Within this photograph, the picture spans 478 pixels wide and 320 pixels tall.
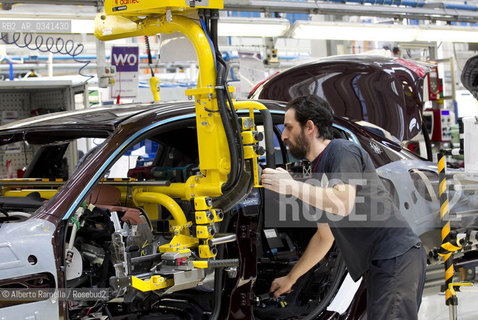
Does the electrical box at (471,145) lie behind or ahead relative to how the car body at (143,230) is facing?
behind

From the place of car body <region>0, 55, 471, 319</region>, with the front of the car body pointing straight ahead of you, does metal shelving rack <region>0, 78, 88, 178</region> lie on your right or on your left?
on your right

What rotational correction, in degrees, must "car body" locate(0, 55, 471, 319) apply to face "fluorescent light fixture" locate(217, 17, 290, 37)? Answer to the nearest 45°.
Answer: approximately 135° to its right

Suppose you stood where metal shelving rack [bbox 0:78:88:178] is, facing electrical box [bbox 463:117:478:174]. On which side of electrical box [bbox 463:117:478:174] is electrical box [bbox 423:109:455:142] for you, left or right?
left

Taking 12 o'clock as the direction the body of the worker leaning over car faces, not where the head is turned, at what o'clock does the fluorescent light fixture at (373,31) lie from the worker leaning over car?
The fluorescent light fixture is roughly at 3 o'clock from the worker leaning over car.

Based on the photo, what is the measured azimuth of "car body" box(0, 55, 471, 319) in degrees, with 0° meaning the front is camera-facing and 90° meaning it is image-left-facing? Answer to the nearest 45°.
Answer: approximately 45°

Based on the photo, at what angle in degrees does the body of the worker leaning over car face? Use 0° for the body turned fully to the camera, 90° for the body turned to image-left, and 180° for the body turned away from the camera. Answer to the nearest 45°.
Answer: approximately 90°

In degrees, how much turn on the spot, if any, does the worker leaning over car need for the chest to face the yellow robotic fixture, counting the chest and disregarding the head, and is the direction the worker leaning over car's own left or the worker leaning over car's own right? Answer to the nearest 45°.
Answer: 0° — they already face it

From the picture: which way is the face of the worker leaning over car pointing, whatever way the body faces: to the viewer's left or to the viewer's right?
to the viewer's left

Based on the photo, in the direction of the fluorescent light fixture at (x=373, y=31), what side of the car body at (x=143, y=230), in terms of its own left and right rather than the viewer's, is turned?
back
